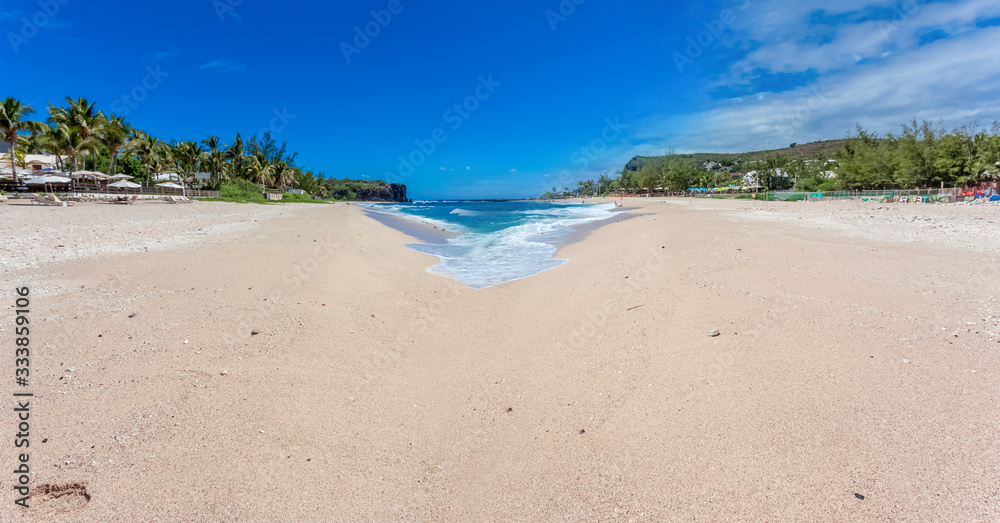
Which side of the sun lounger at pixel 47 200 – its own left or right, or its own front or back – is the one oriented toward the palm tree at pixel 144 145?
left

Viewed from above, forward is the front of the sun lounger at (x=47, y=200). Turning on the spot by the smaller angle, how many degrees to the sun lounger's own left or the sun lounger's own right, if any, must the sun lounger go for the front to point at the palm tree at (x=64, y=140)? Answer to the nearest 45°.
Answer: approximately 90° to the sun lounger's own left

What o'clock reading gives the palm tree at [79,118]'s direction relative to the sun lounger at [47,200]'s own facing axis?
The palm tree is roughly at 9 o'clock from the sun lounger.

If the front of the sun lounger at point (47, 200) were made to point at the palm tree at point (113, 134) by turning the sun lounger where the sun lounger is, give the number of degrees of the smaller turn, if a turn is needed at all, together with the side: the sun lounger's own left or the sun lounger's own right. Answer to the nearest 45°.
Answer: approximately 90° to the sun lounger's own left

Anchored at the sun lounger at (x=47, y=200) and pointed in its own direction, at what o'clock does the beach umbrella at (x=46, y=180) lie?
The beach umbrella is roughly at 9 o'clock from the sun lounger.

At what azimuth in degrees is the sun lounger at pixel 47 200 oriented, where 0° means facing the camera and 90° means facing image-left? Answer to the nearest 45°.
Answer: approximately 270°

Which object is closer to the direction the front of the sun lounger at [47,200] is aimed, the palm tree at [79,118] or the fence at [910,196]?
the fence
